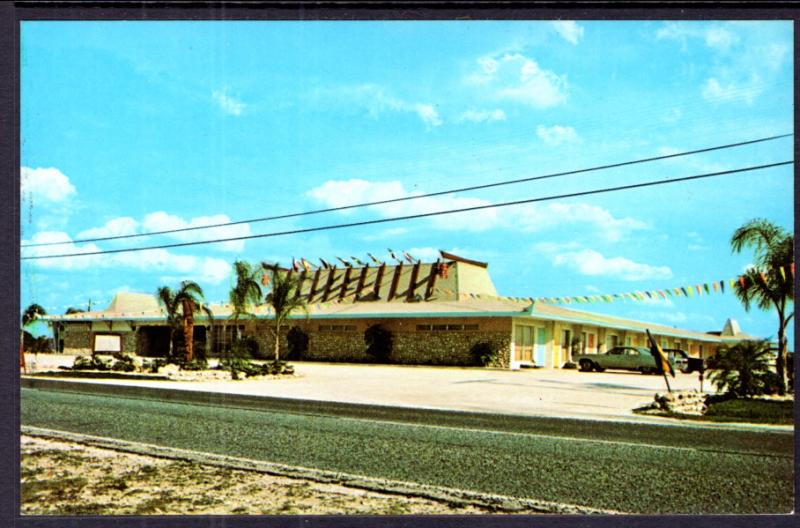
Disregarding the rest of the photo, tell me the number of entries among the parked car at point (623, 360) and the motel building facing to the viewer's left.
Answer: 1

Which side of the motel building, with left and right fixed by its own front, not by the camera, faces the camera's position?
front

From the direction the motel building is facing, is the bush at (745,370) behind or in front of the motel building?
in front

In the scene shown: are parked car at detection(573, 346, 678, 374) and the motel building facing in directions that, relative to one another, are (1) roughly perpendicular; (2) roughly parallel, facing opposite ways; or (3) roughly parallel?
roughly perpendicular

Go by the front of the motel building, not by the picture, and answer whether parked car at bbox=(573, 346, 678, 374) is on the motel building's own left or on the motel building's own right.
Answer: on the motel building's own left

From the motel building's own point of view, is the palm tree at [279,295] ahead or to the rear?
ahead

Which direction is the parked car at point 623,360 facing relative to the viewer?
to the viewer's left
